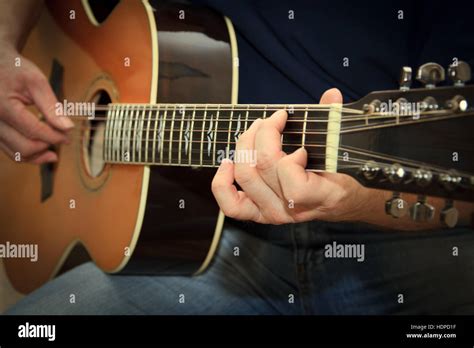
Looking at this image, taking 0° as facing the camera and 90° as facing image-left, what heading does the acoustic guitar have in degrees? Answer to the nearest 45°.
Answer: approximately 45°
